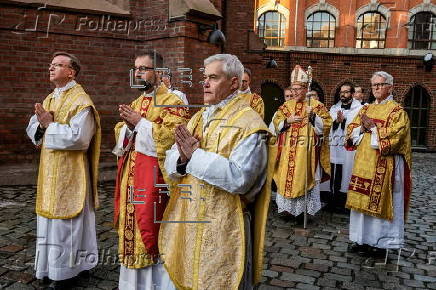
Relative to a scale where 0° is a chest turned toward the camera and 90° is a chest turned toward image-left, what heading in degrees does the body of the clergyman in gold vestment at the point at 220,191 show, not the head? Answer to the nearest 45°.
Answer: approximately 45°

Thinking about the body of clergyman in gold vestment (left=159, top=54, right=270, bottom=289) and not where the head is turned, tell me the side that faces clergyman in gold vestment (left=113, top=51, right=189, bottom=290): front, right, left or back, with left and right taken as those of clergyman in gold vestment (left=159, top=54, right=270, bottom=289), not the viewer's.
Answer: right

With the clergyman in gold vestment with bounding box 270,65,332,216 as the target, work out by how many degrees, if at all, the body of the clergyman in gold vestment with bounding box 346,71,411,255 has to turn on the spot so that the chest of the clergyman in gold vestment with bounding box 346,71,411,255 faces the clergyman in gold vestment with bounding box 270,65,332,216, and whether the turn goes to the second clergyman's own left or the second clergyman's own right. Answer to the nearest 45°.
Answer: approximately 90° to the second clergyman's own right
